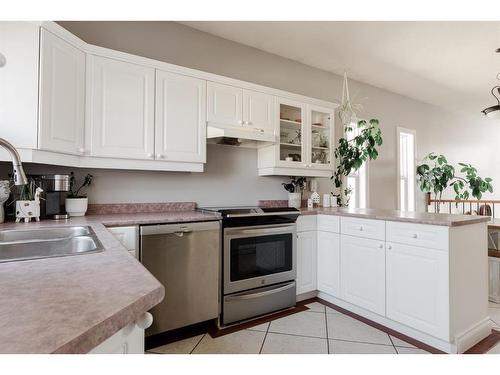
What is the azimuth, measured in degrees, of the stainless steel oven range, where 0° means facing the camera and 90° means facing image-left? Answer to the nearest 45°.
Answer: approximately 315°

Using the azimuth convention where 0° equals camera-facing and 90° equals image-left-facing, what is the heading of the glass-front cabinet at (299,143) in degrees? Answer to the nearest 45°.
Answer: approximately 315°

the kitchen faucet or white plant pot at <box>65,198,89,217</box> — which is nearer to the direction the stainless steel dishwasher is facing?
the kitchen faucet

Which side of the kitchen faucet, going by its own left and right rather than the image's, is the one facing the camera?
right

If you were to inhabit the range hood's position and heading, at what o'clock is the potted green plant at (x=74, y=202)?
The potted green plant is roughly at 4 o'clock from the range hood.

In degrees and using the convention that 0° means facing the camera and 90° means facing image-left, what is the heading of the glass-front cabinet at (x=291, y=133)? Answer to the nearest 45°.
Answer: approximately 315°

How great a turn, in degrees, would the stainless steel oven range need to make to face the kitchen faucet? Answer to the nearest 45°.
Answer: approximately 90° to its right

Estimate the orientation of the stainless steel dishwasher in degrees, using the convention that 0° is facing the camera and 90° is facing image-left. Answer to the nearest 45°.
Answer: approximately 315°

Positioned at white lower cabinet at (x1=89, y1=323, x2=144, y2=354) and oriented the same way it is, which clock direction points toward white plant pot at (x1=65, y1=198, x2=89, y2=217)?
The white plant pot is roughly at 7 o'clock from the white lower cabinet.

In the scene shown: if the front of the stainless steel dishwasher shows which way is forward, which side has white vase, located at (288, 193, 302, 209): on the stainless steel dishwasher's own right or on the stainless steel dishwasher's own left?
on the stainless steel dishwasher's own left

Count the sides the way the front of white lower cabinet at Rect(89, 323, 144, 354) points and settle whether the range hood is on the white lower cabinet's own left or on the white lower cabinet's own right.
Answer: on the white lower cabinet's own left

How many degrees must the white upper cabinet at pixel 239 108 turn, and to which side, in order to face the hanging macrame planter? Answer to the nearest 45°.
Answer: approximately 90° to its left

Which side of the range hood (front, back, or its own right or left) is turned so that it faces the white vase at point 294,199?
left
